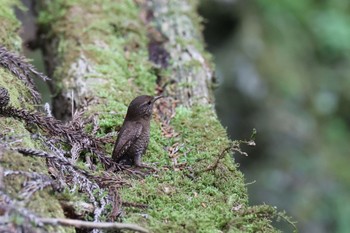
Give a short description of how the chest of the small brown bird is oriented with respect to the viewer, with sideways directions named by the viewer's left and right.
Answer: facing to the right of the viewer
